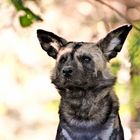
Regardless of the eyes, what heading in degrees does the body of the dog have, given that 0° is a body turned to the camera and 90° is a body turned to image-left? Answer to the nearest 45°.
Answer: approximately 0°
